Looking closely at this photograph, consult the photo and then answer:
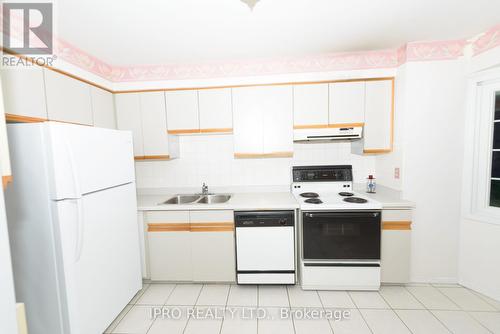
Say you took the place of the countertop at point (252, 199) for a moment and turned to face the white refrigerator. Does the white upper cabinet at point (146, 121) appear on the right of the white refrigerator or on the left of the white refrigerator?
right

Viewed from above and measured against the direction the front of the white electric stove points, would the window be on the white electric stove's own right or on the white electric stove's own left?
on the white electric stove's own left

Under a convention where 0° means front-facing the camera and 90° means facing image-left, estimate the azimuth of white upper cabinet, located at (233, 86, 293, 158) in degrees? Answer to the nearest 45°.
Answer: approximately 0°

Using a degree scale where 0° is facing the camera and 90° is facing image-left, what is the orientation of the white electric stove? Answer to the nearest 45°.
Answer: approximately 0°

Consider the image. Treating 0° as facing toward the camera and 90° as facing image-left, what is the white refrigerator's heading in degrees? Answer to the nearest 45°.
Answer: approximately 315°

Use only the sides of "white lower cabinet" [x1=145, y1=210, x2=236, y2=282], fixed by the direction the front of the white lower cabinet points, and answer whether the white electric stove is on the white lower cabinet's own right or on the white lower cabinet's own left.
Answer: on the white lower cabinet's own left

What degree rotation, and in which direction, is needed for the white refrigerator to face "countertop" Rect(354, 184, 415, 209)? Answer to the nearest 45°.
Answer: approximately 45° to its left
